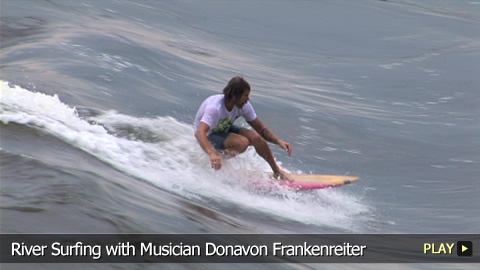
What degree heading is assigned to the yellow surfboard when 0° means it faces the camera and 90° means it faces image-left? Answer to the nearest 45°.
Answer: approximately 270°

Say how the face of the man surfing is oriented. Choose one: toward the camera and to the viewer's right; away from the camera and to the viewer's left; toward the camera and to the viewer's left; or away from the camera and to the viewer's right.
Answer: toward the camera and to the viewer's right

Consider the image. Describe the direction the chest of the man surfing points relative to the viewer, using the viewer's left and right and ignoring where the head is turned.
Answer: facing the viewer and to the right of the viewer
